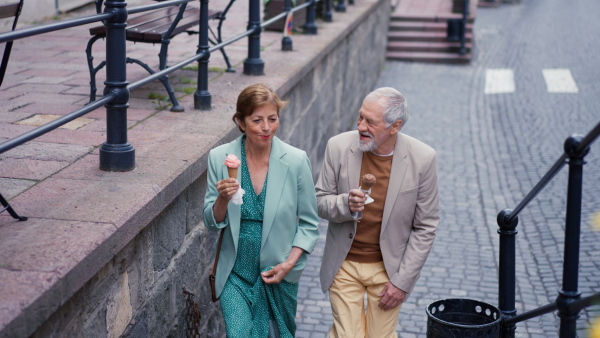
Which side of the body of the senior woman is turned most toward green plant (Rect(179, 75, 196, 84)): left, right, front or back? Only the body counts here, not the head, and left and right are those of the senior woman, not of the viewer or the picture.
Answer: back

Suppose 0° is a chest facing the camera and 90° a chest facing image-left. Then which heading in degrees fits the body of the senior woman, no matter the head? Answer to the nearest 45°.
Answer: approximately 0°

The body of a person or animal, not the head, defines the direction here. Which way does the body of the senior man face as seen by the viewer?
toward the camera

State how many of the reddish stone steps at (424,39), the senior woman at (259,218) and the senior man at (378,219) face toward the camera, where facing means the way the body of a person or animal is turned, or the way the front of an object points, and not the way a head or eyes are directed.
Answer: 3

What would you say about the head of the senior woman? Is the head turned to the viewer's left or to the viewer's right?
to the viewer's right

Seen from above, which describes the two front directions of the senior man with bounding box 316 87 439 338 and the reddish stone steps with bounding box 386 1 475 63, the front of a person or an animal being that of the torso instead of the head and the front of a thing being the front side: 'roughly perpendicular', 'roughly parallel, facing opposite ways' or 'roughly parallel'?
roughly parallel

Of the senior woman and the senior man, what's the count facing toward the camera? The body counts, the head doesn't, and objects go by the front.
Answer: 2

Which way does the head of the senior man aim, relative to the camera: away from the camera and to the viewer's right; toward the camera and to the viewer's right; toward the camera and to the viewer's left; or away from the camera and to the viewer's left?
toward the camera and to the viewer's left

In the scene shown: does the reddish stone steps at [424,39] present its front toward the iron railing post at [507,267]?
yes

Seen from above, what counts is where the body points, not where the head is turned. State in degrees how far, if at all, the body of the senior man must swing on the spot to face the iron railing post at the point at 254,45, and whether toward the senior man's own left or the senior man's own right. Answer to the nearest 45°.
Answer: approximately 180°

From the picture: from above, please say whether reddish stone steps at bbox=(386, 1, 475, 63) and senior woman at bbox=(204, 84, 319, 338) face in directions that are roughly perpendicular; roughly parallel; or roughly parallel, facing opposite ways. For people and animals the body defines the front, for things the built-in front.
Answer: roughly parallel

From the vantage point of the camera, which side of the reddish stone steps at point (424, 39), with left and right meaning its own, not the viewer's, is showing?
front

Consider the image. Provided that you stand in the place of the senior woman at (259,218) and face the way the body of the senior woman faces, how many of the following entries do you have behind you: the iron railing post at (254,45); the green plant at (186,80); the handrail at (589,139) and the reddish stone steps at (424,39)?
3
